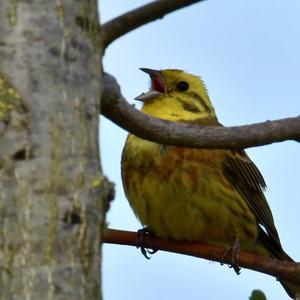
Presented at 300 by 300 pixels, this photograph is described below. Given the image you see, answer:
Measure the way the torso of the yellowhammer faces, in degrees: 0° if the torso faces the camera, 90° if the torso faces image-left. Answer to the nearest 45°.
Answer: approximately 45°
